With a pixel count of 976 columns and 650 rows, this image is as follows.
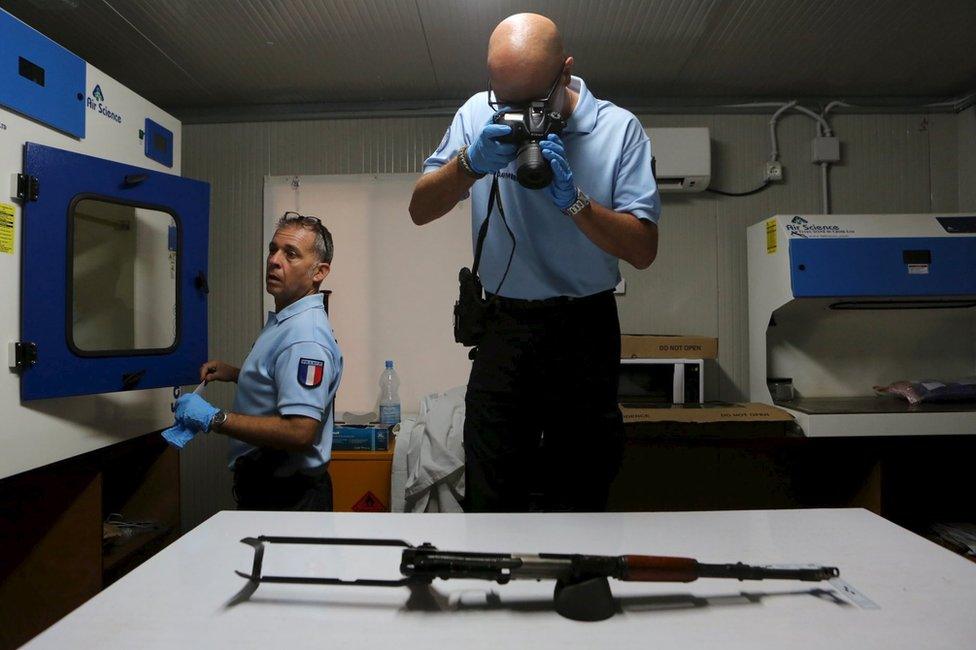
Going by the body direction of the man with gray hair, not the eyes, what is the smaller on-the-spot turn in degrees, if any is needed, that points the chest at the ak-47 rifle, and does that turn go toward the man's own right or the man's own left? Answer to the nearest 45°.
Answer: approximately 90° to the man's own left

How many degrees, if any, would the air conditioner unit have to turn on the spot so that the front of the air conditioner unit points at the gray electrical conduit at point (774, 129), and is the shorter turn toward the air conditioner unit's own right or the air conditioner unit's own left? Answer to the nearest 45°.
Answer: approximately 135° to the air conditioner unit's own left

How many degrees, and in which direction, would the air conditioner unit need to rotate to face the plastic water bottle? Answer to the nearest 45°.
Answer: approximately 90° to its right

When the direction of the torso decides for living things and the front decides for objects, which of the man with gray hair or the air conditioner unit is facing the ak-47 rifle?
the air conditioner unit

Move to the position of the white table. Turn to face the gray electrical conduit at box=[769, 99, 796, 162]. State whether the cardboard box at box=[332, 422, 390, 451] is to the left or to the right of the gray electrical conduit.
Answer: left

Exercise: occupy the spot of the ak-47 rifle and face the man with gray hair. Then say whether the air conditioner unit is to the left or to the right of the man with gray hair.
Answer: right

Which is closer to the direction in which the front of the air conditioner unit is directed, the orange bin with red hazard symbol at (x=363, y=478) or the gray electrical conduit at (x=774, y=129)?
the orange bin with red hazard symbol

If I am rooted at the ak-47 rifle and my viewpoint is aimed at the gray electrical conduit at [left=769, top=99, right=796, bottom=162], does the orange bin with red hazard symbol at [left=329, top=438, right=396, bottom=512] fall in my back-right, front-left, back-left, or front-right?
front-left

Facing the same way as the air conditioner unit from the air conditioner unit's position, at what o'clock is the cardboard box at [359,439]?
The cardboard box is roughly at 2 o'clock from the air conditioner unit.

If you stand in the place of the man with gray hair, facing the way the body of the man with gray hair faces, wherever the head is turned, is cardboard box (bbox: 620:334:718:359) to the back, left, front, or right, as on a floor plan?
back

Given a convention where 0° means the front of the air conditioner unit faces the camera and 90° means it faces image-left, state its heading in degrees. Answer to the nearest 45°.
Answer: approximately 0°

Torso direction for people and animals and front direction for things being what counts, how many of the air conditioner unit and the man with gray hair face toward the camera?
1

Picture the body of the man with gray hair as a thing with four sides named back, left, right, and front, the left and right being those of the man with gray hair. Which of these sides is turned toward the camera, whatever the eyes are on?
left

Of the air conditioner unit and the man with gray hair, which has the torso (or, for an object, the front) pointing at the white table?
the air conditioner unit

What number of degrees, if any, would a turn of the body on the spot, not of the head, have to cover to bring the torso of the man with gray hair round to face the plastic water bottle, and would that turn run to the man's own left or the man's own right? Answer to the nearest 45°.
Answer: approximately 135° to the man's own right

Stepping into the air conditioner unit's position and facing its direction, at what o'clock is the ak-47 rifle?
The ak-47 rifle is roughly at 12 o'clock from the air conditioner unit.
